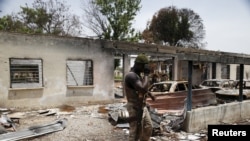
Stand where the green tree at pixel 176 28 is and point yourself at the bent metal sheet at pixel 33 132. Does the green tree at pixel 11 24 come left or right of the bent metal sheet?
right

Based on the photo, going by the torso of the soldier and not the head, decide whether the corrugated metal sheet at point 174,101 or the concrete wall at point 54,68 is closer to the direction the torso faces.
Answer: the corrugated metal sheet

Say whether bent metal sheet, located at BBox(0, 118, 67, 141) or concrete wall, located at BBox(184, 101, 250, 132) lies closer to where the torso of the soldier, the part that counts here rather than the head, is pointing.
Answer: the concrete wall

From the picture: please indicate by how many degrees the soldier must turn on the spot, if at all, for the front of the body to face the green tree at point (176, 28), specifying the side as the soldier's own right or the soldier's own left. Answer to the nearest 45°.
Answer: approximately 90° to the soldier's own left

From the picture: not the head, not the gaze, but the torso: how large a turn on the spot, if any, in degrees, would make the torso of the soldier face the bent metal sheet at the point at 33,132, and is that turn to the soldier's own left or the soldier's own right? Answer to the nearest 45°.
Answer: approximately 135° to the soldier's own left

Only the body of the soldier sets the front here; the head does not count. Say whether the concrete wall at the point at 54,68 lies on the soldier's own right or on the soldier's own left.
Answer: on the soldier's own left

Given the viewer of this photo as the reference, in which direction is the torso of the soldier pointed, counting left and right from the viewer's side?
facing to the right of the viewer
